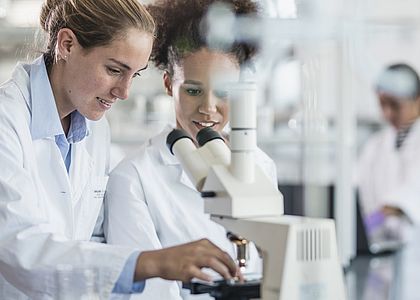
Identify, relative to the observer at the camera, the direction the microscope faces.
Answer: facing away from the viewer and to the left of the viewer

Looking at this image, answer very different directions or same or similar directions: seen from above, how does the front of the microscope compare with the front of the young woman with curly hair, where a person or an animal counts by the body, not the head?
very different directions

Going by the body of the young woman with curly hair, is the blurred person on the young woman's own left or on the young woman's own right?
on the young woman's own left

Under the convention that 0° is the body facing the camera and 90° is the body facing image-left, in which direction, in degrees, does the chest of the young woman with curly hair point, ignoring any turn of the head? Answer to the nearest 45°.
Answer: approximately 315°

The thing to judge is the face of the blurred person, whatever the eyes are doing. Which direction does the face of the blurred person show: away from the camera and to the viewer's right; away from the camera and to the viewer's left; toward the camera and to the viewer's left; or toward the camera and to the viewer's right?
toward the camera and to the viewer's left
